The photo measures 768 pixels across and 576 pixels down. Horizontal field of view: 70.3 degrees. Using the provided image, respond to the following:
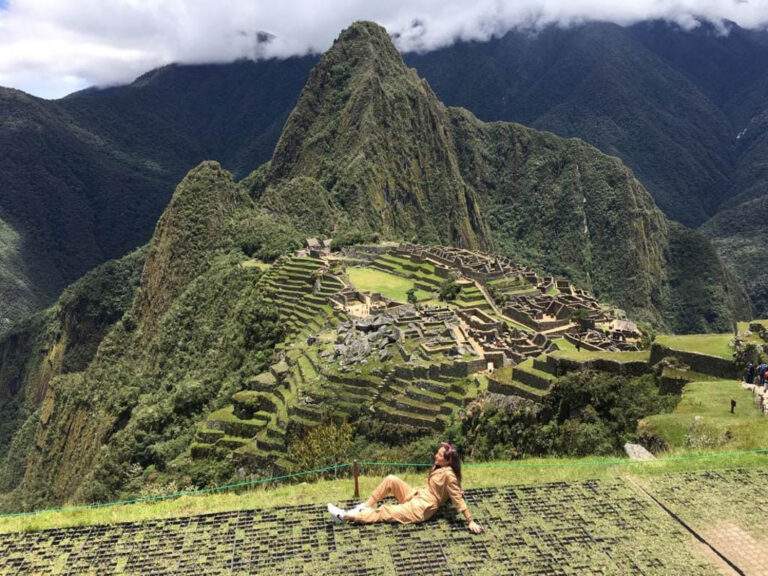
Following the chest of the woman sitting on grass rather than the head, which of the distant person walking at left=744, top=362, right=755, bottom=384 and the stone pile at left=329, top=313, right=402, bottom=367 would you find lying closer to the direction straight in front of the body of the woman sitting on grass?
the stone pile

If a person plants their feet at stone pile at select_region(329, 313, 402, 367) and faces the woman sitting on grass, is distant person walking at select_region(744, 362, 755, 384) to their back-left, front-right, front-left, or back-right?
front-left

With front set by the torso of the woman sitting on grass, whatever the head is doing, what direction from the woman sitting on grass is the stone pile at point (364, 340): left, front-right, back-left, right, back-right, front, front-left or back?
right

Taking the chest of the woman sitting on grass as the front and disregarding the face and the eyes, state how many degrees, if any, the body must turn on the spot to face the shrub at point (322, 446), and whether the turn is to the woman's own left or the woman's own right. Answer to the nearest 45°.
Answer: approximately 90° to the woman's own right

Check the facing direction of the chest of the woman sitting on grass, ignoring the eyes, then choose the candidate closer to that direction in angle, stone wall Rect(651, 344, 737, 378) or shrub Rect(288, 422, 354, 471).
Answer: the shrub

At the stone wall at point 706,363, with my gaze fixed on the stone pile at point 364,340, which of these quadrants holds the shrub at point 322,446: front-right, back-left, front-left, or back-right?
back-left

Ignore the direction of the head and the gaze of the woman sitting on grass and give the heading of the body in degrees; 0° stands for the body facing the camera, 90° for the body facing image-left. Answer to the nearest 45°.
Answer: approximately 90°

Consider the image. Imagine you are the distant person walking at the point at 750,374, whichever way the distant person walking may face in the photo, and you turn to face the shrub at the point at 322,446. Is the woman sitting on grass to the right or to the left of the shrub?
left

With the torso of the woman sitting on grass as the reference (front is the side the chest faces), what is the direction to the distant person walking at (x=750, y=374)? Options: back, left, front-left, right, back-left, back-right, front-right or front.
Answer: back-right

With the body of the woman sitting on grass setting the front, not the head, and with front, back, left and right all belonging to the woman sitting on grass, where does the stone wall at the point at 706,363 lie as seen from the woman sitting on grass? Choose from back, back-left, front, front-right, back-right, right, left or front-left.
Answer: back-right
